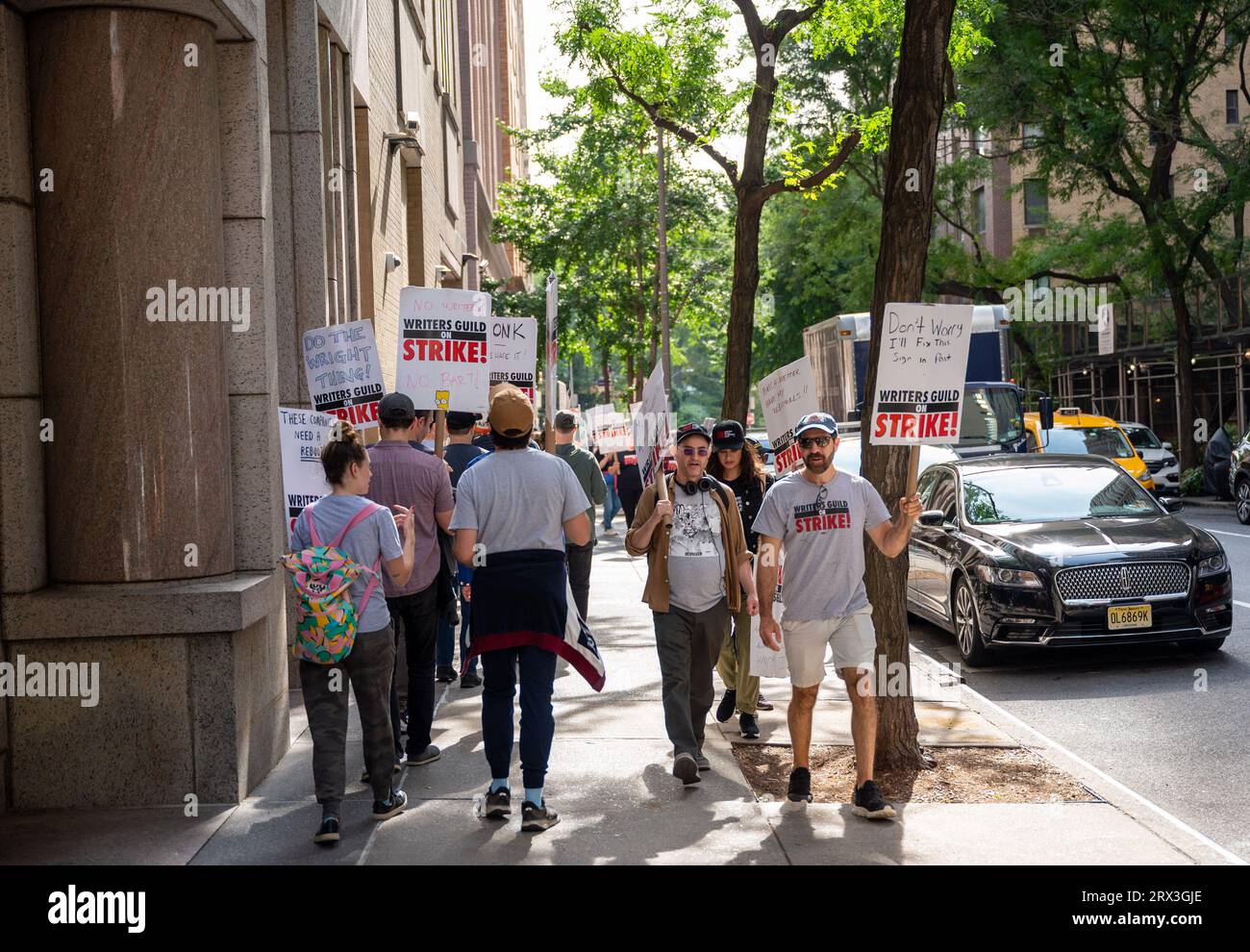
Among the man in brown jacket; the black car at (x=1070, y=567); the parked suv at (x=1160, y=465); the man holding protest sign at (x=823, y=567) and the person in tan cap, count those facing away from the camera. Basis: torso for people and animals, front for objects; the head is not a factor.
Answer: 1

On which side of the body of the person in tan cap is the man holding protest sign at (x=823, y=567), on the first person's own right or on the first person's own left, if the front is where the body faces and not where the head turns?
on the first person's own right

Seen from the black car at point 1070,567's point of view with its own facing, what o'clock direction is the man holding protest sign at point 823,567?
The man holding protest sign is roughly at 2 o'clock from the black car.

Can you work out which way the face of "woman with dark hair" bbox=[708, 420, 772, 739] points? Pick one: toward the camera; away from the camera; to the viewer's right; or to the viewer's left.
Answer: toward the camera

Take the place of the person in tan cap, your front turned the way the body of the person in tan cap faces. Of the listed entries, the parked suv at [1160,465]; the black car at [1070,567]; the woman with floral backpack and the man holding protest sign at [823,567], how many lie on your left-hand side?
1

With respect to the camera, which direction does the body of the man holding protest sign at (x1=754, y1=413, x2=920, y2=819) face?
toward the camera

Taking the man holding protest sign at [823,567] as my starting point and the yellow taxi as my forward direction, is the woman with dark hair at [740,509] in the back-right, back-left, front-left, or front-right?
front-left

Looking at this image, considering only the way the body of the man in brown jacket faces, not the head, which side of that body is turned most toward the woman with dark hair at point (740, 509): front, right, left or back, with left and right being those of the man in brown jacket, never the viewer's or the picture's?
back

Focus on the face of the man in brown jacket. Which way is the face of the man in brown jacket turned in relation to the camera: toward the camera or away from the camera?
toward the camera

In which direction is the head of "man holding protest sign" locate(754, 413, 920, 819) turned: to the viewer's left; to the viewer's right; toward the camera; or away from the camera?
toward the camera

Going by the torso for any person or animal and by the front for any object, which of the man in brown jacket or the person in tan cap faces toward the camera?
the man in brown jacket

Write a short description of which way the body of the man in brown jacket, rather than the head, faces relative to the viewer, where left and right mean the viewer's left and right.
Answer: facing the viewer

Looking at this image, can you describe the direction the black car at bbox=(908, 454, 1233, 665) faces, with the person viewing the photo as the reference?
facing the viewer and to the right of the viewer

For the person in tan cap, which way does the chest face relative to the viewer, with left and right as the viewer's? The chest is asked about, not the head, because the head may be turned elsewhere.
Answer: facing away from the viewer

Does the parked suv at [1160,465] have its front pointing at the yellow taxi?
no

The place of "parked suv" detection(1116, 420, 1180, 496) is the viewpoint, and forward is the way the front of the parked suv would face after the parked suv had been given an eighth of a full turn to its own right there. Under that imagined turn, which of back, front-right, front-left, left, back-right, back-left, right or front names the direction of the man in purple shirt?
front

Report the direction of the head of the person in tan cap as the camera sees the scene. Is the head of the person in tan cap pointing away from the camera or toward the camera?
away from the camera

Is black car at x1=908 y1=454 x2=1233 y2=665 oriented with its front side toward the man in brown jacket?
no

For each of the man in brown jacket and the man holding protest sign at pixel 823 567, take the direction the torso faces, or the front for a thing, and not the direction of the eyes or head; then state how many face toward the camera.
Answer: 2

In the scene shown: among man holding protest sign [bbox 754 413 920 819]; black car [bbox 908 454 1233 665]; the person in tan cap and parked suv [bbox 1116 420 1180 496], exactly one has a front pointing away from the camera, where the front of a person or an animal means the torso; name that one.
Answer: the person in tan cap

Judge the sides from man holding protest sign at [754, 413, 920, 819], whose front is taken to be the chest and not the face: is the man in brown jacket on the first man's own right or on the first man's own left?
on the first man's own right

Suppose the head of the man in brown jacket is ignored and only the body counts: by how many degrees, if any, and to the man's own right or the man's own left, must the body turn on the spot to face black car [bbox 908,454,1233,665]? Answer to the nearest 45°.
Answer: approximately 135° to the man's own left

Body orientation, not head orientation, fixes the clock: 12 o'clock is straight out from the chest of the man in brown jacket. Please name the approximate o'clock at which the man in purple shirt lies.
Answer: The man in purple shirt is roughly at 3 o'clock from the man in brown jacket.
